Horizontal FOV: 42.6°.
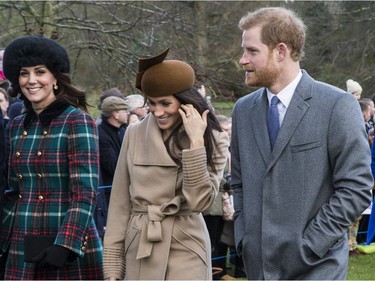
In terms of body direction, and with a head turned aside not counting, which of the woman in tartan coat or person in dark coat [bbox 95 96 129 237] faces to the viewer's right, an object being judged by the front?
the person in dark coat

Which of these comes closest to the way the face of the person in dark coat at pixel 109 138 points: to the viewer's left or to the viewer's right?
to the viewer's right

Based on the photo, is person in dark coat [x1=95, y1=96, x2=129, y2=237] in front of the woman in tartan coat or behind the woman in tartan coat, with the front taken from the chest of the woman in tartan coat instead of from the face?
behind

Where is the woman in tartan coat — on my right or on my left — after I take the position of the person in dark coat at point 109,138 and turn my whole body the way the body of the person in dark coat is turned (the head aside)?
on my right

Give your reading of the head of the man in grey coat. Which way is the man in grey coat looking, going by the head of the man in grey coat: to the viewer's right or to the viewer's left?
to the viewer's left

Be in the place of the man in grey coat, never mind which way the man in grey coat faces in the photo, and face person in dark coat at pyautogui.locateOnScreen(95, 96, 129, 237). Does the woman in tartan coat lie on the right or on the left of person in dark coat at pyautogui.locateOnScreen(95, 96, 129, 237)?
left

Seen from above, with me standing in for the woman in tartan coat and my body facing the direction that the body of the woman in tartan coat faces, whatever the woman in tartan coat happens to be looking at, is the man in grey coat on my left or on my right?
on my left

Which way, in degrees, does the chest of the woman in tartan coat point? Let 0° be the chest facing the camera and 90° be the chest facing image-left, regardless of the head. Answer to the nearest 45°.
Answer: approximately 45°

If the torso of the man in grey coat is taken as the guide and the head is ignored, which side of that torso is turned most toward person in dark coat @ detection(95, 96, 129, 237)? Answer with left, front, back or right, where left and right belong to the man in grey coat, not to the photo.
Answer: right

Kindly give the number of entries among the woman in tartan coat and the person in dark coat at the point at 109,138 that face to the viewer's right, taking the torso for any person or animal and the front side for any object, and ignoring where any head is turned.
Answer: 1

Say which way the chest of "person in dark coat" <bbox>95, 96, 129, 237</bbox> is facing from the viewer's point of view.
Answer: to the viewer's right

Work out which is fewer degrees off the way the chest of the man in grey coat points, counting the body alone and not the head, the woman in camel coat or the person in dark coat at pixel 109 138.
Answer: the woman in camel coat
